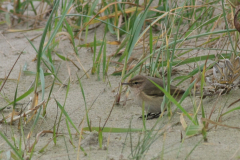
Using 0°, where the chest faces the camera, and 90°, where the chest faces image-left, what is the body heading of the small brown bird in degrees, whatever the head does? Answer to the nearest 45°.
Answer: approximately 90°
